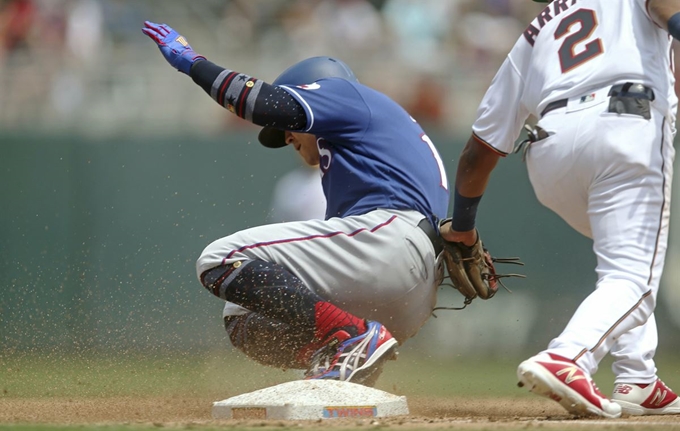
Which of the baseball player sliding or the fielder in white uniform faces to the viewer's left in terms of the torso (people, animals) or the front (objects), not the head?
the baseball player sliding

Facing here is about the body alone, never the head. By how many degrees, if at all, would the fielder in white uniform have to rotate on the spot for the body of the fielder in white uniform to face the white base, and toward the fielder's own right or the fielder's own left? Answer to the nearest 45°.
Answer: approximately 135° to the fielder's own left

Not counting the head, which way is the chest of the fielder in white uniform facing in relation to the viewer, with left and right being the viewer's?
facing away from the viewer and to the right of the viewer

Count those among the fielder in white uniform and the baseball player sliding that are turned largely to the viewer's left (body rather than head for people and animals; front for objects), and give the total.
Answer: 1

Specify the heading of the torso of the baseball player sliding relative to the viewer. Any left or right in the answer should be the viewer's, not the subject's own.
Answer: facing to the left of the viewer
